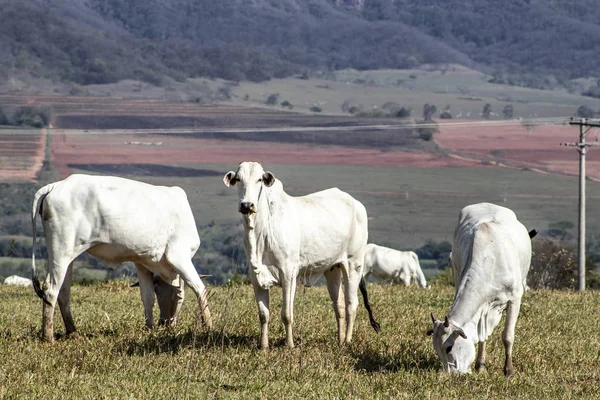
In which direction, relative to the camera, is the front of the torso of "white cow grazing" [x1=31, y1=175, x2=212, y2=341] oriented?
to the viewer's right

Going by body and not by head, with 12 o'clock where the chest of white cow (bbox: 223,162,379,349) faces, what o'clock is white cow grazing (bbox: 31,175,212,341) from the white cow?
The white cow grazing is roughly at 2 o'clock from the white cow.

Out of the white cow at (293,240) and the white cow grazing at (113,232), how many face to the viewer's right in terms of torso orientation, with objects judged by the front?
1

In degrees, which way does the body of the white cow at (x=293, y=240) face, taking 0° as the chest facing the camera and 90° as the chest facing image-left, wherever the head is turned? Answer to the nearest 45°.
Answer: approximately 45°
